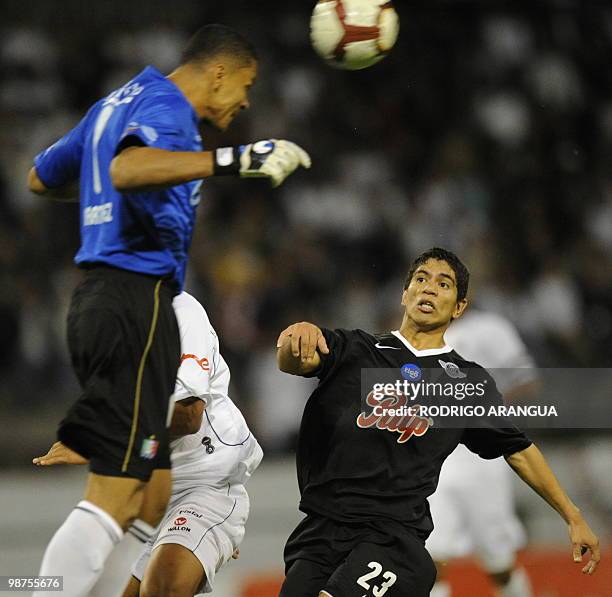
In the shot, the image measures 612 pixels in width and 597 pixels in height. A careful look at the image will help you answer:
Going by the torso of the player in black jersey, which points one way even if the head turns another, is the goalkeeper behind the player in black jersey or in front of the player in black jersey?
in front

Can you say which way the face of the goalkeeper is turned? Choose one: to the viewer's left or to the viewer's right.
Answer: to the viewer's right

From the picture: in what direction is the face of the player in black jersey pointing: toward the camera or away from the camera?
toward the camera

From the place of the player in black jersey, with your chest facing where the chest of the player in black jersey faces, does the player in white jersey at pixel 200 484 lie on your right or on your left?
on your right

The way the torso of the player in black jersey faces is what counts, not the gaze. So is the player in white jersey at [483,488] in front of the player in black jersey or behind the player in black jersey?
behind

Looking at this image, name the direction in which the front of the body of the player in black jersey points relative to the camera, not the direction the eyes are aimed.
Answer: toward the camera
